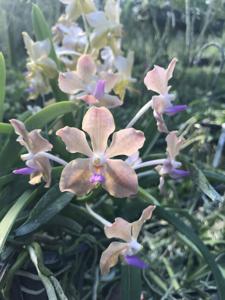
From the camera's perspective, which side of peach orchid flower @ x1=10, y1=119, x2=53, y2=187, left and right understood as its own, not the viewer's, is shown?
left

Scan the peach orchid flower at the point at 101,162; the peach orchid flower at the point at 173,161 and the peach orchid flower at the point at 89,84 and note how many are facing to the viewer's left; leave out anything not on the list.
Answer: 0

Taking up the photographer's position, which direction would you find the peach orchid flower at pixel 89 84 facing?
facing the viewer and to the right of the viewer

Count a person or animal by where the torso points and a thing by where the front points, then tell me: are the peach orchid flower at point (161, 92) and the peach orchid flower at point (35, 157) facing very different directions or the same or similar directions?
very different directions

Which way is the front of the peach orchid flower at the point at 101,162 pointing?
toward the camera

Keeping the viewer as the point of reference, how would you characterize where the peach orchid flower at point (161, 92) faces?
facing to the right of the viewer

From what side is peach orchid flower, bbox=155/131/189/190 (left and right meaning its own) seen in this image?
right

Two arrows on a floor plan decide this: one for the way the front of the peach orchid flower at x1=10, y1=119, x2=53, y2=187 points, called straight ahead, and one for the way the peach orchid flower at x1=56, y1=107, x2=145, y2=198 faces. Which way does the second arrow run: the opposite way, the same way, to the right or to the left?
to the left

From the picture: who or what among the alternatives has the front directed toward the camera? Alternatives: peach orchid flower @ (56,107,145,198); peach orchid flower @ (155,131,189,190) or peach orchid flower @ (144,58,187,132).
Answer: peach orchid flower @ (56,107,145,198)
